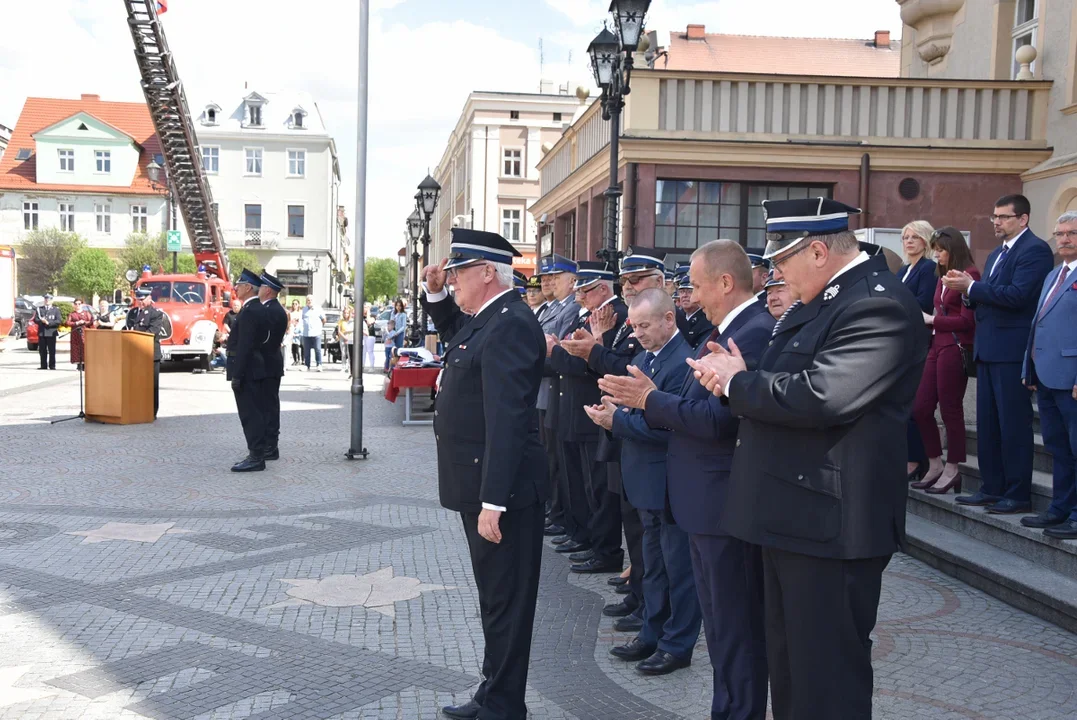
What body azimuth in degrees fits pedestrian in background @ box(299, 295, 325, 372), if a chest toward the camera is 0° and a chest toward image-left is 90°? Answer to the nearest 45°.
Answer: approximately 0°

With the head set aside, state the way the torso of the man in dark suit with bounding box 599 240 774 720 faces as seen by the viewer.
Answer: to the viewer's left

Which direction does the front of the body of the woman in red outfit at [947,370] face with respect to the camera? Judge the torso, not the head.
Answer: to the viewer's left

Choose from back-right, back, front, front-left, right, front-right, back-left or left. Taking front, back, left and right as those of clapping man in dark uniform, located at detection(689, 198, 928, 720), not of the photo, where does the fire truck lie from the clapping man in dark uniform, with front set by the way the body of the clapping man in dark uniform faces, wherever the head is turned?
front-right

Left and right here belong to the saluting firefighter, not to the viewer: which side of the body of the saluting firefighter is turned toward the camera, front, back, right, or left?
left
